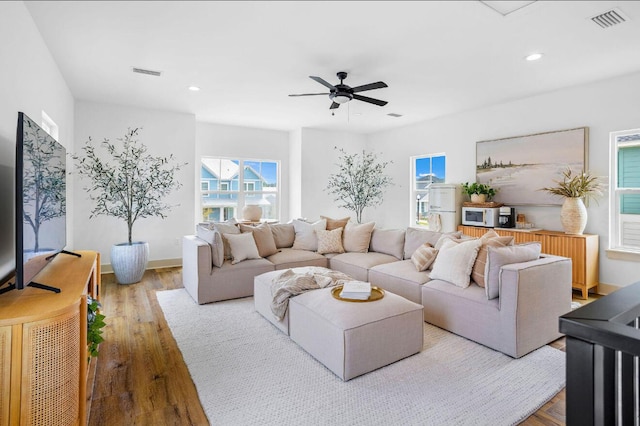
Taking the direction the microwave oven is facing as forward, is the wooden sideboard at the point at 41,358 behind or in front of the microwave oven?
in front

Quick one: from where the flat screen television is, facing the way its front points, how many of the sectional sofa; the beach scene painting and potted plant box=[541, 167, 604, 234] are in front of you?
3

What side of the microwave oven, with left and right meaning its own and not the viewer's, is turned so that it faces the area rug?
front

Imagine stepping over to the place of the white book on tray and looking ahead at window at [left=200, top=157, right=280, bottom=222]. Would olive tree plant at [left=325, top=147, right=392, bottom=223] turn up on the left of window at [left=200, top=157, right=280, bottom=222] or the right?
right

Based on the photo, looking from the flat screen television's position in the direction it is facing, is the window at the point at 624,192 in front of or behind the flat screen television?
in front

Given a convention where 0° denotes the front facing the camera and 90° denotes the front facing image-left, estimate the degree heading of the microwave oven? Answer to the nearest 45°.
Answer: approximately 0°

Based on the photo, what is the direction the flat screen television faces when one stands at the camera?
facing to the right of the viewer

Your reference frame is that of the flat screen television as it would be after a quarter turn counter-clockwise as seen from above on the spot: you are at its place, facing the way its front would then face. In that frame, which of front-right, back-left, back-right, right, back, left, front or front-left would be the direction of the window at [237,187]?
front-right

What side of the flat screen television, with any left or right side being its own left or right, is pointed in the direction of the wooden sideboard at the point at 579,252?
front

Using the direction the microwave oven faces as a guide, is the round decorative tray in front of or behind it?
in front

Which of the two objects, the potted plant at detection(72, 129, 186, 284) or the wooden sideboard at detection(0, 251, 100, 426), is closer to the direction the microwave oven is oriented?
the wooden sideboard

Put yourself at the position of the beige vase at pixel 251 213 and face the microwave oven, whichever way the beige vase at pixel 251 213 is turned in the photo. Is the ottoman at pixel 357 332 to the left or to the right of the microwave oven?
right

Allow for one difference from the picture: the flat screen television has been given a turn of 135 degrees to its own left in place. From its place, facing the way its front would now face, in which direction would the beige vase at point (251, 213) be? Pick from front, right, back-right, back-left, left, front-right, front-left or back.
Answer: right
